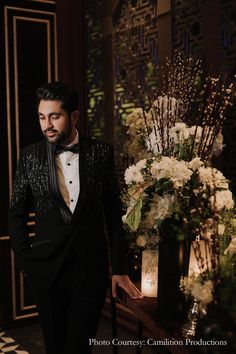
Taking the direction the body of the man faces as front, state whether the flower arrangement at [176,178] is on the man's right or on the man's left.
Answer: on the man's left

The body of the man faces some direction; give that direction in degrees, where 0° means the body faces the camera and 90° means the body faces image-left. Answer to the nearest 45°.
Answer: approximately 0°

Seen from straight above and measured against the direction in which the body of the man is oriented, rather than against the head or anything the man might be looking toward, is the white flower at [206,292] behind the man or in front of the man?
in front
